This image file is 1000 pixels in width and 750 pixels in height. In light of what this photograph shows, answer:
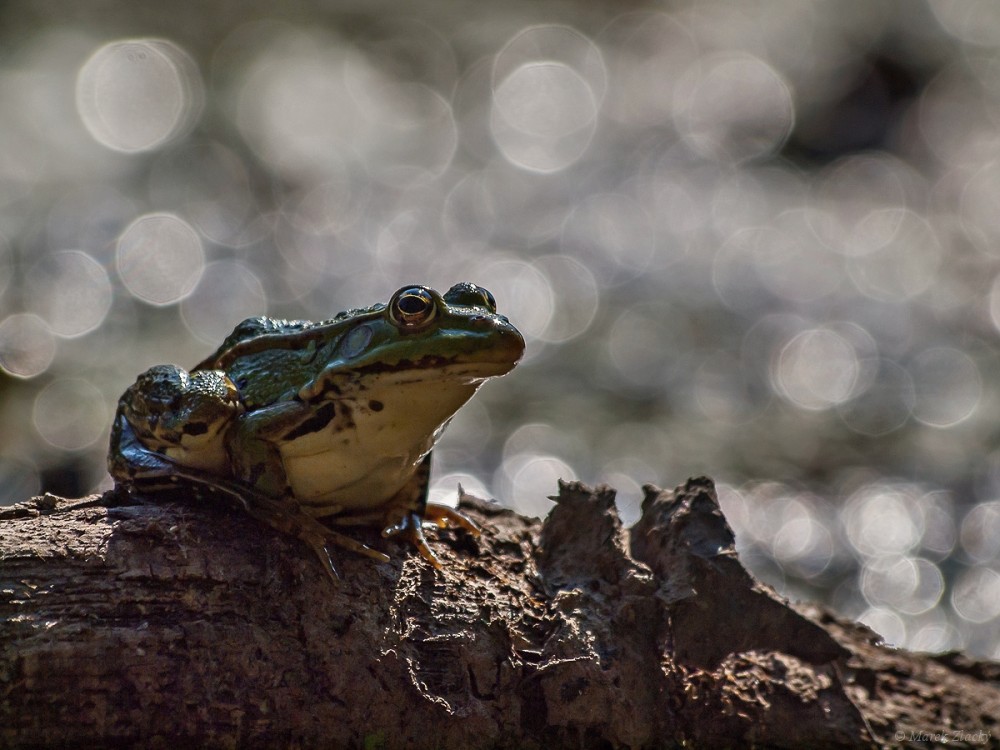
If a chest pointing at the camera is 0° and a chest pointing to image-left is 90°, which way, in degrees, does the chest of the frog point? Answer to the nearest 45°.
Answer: approximately 315°
